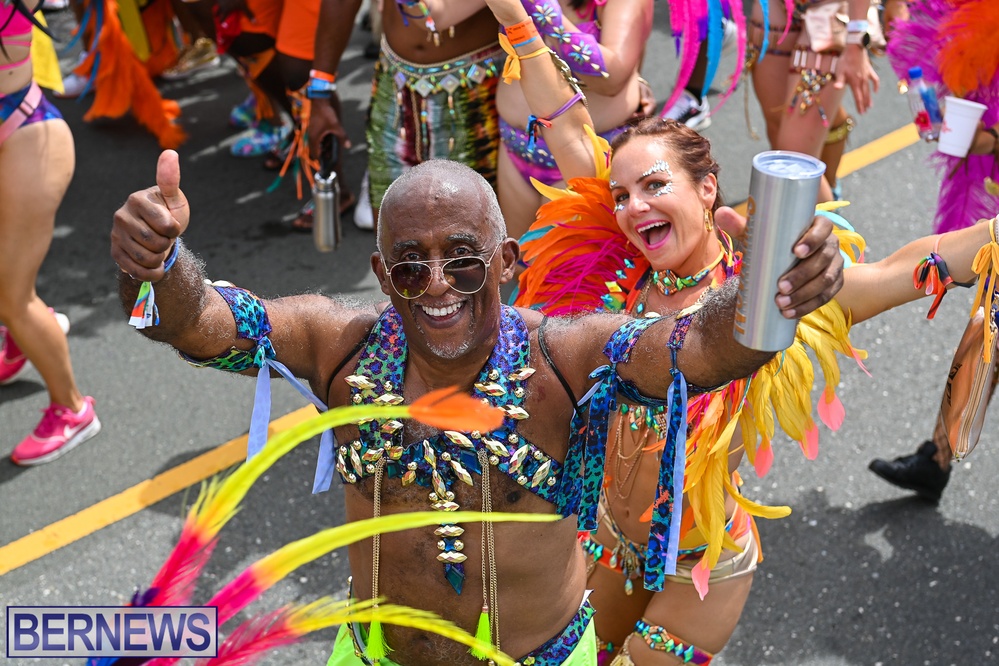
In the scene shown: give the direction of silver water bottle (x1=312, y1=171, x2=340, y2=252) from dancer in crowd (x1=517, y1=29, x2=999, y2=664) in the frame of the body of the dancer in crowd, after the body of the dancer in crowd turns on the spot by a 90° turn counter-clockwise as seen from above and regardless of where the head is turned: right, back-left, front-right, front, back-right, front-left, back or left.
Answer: back

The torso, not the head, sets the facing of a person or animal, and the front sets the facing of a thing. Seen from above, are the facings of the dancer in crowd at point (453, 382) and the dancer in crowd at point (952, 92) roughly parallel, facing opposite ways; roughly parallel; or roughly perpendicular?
roughly perpendicular

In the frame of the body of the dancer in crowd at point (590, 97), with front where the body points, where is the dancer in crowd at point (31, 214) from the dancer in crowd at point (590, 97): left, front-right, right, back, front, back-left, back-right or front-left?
front-right

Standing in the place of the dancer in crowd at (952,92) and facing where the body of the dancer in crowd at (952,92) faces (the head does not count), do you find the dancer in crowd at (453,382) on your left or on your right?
on your left

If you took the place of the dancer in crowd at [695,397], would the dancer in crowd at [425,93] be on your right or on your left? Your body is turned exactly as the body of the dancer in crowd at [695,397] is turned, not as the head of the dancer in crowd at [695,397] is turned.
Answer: on your right

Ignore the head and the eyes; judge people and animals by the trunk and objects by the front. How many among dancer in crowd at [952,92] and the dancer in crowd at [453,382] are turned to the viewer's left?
1

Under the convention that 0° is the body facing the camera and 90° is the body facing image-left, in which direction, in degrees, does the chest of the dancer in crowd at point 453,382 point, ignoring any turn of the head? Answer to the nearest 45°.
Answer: approximately 0°

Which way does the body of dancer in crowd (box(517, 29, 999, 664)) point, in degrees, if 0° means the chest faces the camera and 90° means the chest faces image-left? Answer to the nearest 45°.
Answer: approximately 45°
